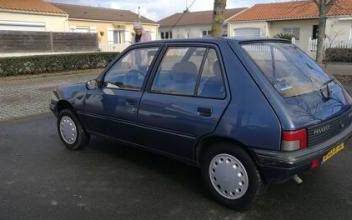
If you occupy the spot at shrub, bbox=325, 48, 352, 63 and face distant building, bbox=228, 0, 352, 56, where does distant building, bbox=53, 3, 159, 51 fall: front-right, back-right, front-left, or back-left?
front-left

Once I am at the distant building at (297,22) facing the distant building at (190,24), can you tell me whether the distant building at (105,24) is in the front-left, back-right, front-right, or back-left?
front-left

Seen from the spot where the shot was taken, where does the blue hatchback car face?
facing away from the viewer and to the left of the viewer

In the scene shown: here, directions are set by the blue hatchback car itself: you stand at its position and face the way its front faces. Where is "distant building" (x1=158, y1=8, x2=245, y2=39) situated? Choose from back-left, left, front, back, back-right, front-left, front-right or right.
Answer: front-right

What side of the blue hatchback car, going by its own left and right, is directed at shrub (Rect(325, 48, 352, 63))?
right

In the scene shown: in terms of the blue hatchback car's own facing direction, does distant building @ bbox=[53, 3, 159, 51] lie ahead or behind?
ahead

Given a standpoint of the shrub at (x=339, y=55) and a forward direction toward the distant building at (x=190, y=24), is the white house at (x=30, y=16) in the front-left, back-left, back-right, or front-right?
front-left

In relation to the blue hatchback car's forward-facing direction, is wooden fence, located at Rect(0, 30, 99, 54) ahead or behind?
ahead

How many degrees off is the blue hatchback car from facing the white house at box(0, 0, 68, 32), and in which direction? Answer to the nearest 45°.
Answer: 0° — it already faces it

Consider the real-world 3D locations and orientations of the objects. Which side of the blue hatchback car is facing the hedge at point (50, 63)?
front
